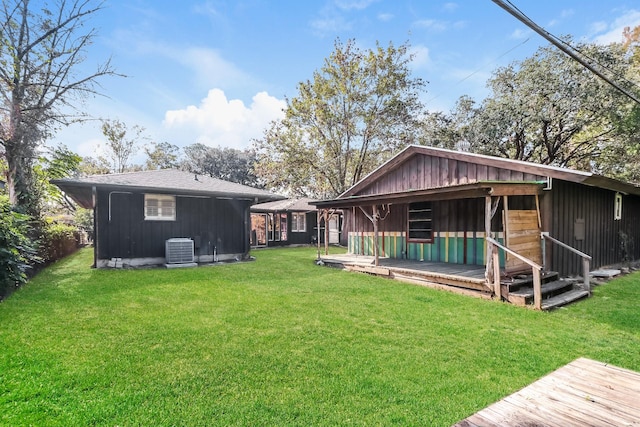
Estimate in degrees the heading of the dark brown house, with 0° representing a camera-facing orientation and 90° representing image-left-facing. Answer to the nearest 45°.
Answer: approximately 45°

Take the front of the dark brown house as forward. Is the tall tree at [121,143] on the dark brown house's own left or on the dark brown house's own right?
on the dark brown house's own right

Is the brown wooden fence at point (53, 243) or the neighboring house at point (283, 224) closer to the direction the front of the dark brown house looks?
the brown wooden fence

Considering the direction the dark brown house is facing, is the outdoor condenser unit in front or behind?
in front

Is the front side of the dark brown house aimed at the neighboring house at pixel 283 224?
no

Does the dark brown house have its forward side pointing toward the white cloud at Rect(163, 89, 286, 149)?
no

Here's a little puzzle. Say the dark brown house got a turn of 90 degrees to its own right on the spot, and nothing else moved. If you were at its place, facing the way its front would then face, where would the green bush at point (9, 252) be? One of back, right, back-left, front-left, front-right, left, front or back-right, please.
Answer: left

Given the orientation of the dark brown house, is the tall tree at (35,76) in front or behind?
in front

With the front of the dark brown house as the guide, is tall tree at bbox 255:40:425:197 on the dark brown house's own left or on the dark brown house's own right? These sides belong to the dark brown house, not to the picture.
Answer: on the dark brown house's own right

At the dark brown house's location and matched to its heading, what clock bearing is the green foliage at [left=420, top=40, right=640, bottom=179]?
The green foliage is roughly at 5 o'clock from the dark brown house.
